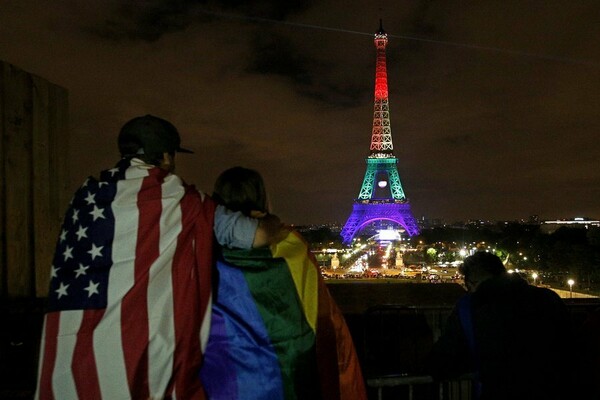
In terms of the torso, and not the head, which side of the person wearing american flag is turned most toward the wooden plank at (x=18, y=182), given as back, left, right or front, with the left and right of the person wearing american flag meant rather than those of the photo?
left

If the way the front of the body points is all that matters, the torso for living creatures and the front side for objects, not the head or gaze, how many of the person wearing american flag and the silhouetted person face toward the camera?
0

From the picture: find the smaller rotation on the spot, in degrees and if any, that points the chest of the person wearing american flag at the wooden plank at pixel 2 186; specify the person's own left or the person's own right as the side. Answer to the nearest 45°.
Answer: approximately 90° to the person's own left

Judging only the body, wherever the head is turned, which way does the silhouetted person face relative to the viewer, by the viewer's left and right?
facing away from the viewer and to the left of the viewer

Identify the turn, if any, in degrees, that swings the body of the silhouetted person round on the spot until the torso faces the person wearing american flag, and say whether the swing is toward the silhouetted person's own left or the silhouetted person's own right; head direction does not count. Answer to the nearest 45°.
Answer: approximately 90° to the silhouetted person's own left

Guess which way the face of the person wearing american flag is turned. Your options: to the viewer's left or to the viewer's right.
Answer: to the viewer's right

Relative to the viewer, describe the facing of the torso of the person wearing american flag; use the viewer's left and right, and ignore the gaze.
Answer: facing away from the viewer and to the right of the viewer

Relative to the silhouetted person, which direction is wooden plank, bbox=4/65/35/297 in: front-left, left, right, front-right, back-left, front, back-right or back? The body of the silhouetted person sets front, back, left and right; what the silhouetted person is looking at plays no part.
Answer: front-left

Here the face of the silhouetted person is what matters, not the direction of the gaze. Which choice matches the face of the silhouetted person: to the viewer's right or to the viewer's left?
to the viewer's left

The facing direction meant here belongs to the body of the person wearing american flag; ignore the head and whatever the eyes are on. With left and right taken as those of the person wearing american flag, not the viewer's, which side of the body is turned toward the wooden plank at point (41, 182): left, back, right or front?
left

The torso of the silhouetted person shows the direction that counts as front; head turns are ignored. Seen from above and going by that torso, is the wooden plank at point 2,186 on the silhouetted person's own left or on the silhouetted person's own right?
on the silhouetted person's own left
